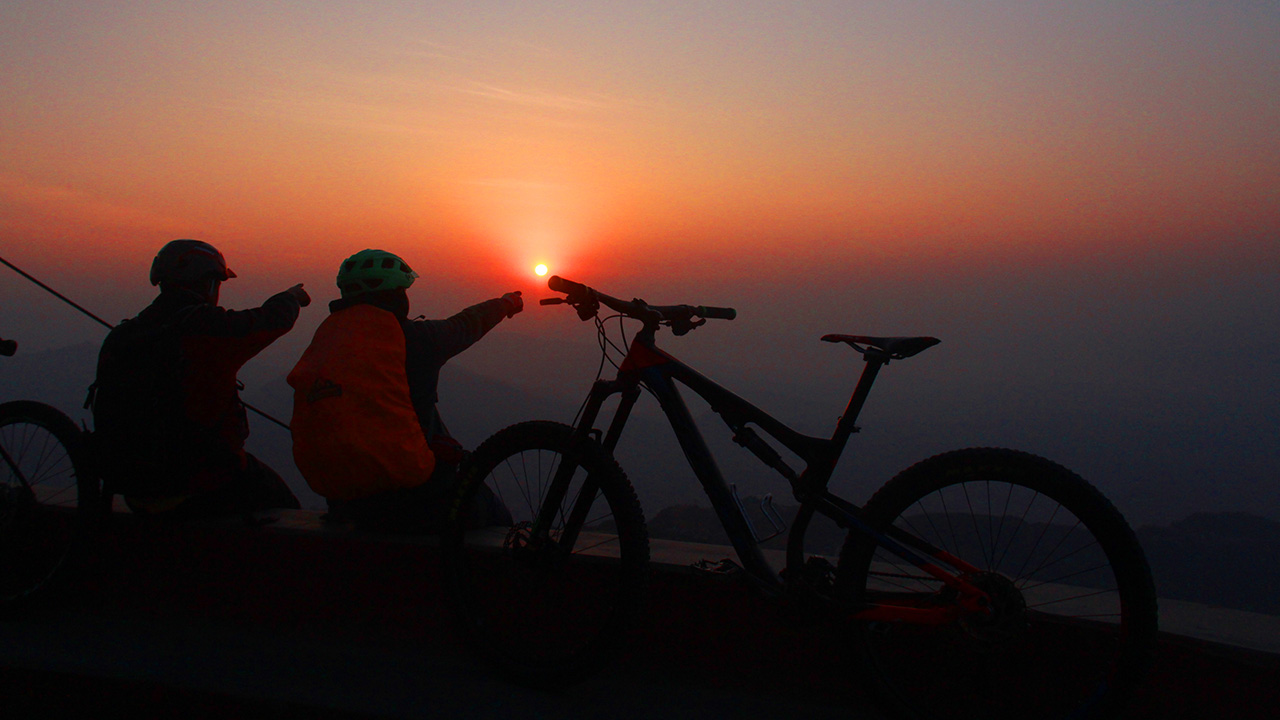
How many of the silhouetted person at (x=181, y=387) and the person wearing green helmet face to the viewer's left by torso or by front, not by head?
0

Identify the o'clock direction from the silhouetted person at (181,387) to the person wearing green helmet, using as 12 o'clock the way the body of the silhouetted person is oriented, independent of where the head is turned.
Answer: The person wearing green helmet is roughly at 3 o'clock from the silhouetted person.

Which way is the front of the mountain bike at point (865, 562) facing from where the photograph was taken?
facing to the left of the viewer

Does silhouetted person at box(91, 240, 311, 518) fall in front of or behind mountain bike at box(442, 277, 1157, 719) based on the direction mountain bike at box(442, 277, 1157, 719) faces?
in front

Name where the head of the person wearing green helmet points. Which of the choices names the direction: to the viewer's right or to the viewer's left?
to the viewer's right

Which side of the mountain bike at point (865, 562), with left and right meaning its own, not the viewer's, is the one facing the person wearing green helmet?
front

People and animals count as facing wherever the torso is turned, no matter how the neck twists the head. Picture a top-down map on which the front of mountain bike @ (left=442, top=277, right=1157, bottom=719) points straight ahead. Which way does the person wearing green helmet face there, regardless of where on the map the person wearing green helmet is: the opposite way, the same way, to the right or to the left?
to the right

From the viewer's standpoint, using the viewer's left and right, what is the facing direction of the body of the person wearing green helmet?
facing away from the viewer and to the right of the viewer

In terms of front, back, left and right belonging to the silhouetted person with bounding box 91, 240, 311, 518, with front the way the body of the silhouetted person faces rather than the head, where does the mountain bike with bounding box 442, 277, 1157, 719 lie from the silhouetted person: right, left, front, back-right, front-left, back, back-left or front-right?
right

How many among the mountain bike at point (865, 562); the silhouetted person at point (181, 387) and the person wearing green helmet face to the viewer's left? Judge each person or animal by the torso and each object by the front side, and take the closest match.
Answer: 1

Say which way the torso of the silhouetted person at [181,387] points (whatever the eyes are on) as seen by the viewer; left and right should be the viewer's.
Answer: facing away from the viewer and to the right of the viewer

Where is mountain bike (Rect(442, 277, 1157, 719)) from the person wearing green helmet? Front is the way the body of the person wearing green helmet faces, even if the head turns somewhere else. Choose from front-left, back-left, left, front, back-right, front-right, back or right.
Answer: right

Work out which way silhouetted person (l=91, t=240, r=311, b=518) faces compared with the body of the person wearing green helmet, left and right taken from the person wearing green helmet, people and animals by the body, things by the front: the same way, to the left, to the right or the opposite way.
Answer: the same way

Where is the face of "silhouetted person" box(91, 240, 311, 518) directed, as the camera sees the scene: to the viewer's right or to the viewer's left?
to the viewer's right
